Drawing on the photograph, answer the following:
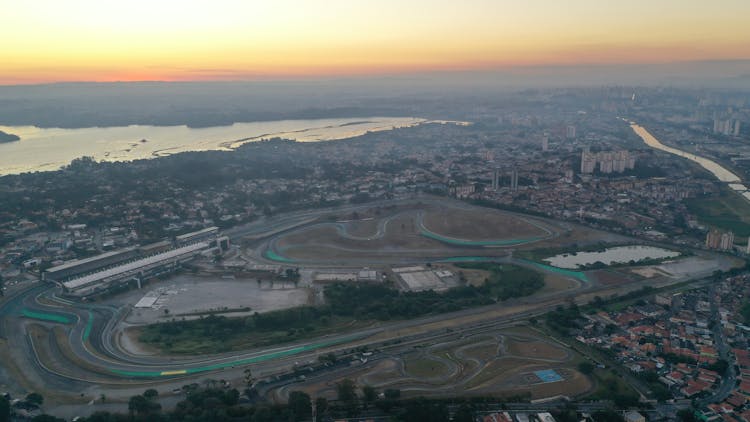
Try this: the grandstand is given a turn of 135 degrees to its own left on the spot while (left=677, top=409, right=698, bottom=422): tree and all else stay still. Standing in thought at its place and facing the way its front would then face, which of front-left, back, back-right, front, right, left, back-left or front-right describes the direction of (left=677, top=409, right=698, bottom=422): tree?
back-right

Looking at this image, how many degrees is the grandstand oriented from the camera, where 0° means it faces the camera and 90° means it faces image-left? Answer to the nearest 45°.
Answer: approximately 315°

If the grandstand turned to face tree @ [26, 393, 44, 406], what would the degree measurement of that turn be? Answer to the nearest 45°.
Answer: approximately 45° to its right

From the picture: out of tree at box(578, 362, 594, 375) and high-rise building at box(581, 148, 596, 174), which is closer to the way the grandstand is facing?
the tree

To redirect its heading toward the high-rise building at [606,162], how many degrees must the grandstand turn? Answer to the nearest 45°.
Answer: approximately 45° to its left

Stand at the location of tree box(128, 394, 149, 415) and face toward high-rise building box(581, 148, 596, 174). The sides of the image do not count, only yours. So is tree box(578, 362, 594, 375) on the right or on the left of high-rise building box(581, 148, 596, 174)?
right

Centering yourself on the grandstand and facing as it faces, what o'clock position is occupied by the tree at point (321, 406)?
The tree is roughly at 1 o'clock from the grandstand.

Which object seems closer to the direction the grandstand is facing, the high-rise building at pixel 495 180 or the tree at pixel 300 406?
the tree

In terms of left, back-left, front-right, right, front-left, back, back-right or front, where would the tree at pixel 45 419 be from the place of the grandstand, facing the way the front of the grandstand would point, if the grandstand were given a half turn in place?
back-left

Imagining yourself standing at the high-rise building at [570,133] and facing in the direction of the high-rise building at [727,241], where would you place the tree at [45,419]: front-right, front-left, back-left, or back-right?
front-right

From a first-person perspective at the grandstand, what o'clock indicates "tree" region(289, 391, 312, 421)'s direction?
The tree is roughly at 1 o'clock from the grandstand.

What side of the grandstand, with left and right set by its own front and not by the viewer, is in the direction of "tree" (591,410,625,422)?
front

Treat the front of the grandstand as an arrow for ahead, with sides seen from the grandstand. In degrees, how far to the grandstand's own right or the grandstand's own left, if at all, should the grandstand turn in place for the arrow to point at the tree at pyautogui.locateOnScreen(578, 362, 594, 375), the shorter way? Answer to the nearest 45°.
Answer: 0° — it already faces it
